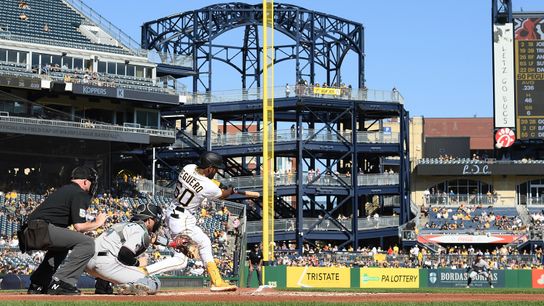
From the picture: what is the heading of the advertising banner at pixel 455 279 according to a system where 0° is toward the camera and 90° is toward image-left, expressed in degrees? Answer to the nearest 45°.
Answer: approximately 0°

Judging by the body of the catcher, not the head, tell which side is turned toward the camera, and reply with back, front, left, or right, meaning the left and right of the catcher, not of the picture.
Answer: right

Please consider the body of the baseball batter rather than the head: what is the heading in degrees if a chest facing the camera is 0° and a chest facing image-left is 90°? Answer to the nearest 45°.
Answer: approximately 225°

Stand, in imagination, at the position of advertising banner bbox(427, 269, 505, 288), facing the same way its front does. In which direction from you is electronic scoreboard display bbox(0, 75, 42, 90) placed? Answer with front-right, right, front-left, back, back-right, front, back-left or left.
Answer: right

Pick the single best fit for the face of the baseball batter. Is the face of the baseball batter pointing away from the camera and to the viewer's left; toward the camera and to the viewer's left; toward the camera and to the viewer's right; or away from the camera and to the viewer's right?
away from the camera and to the viewer's right

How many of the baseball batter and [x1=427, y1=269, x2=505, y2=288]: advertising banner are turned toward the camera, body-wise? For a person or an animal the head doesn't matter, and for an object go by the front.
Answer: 1

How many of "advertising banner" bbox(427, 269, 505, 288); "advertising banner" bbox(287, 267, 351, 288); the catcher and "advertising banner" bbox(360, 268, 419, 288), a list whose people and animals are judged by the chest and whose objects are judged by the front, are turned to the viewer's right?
1

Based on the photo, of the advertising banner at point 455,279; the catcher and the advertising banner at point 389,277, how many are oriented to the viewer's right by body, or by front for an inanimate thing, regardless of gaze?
1

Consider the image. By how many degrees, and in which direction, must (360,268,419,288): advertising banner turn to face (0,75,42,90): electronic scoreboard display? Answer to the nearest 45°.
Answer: approximately 90° to its right

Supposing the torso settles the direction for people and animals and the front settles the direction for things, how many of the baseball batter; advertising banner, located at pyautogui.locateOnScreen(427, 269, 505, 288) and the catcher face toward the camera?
1

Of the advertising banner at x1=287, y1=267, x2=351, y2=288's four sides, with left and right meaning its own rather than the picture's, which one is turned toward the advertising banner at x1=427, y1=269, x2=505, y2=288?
left

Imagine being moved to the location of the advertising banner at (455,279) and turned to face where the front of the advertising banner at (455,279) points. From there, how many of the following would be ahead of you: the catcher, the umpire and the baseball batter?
3
